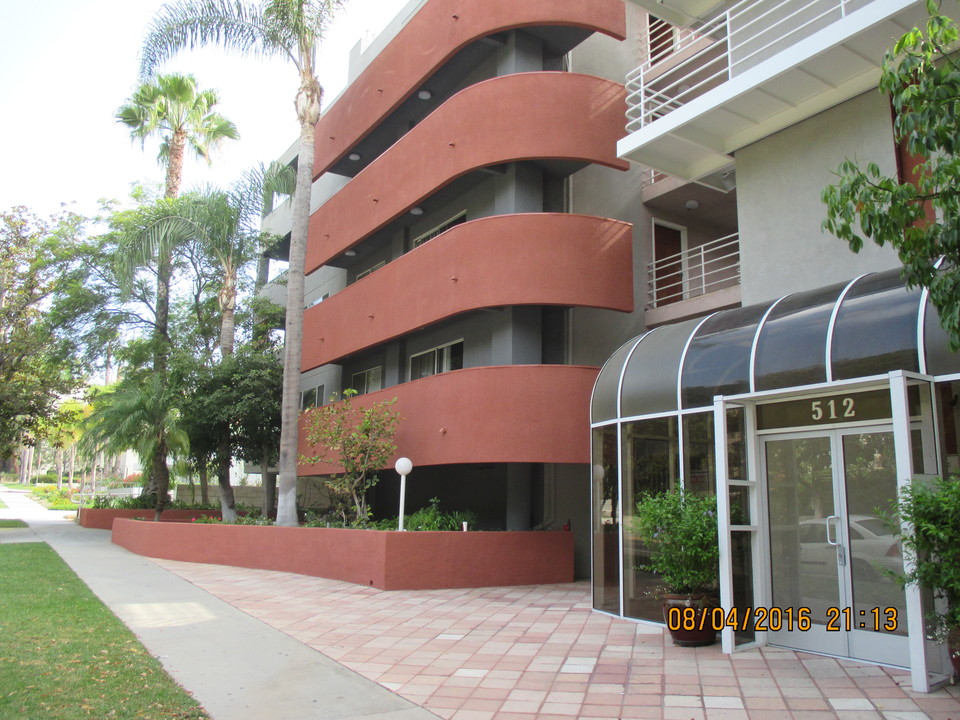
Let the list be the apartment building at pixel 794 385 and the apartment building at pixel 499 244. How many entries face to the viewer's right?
0

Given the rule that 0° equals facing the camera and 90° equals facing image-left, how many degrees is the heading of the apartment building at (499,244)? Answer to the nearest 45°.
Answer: approximately 45°

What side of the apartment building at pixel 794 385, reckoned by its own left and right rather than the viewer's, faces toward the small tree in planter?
right

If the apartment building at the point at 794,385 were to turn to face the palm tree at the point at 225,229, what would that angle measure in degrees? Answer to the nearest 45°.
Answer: approximately 90° to its right

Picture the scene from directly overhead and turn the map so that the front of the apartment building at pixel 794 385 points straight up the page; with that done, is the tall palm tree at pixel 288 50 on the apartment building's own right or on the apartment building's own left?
on the apartment building's own right

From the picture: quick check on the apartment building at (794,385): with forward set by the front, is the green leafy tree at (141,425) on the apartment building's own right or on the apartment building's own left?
on the apartment building's own right

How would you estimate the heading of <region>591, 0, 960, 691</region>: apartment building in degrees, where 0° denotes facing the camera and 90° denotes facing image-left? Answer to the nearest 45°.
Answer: approximately 45°
